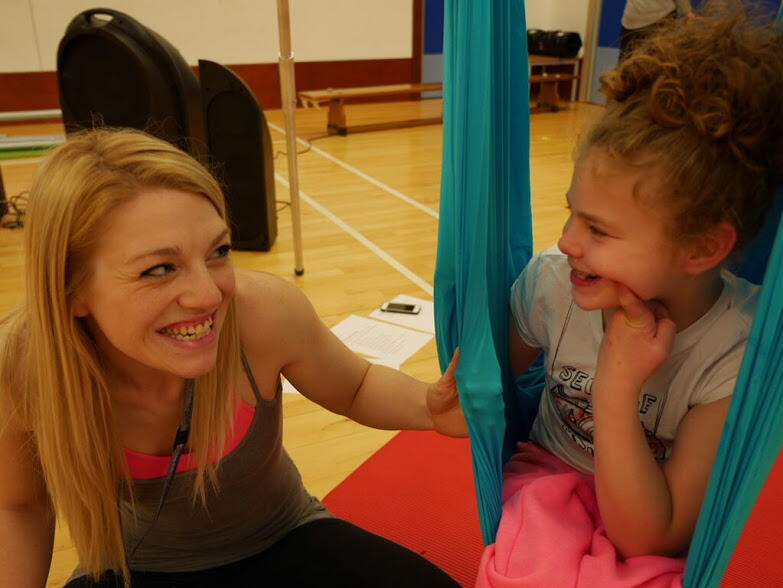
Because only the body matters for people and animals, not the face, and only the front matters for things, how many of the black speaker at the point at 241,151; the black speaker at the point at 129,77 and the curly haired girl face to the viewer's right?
0

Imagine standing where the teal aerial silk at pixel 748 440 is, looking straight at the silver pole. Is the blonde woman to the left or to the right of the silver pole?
left

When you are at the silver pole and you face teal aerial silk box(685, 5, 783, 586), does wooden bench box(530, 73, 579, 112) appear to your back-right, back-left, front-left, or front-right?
back-left

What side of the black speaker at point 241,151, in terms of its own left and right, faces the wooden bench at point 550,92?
back

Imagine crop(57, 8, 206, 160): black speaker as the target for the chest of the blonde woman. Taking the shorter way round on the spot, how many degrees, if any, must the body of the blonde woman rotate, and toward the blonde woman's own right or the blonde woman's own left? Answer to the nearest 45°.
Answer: approximately 135° to the blonde woman's own left

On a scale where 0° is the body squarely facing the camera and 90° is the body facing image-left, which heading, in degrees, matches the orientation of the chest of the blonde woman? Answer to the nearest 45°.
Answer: approximately 315°

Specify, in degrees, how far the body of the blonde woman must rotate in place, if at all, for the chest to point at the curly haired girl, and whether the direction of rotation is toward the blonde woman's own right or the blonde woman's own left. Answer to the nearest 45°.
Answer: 0° — they already face them

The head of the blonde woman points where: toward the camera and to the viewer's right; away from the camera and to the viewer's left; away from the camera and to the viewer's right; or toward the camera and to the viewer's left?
toward the camera and to the viewer's right

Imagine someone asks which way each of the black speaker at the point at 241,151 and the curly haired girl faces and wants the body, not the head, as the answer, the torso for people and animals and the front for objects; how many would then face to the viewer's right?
0

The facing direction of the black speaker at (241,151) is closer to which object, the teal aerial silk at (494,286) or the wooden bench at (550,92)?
the teal aerial silk

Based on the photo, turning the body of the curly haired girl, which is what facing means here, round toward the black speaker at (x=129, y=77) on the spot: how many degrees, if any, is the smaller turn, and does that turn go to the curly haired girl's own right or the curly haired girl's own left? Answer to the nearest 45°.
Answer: approximately 90° to the curly haired girl's own right

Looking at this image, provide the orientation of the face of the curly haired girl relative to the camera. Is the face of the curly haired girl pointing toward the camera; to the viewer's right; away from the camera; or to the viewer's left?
to the viewer's left
